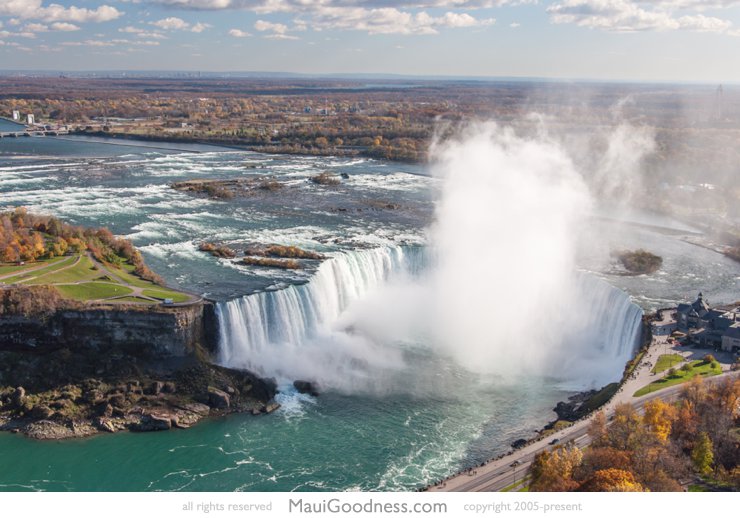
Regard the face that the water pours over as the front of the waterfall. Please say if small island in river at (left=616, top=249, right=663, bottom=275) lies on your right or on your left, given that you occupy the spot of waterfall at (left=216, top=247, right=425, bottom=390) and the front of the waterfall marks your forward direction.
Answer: on your left

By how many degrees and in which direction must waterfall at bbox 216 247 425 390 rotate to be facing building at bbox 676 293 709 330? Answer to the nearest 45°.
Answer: approximately 45° to its left

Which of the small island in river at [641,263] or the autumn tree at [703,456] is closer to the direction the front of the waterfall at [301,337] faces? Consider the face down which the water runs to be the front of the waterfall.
the autumn tree

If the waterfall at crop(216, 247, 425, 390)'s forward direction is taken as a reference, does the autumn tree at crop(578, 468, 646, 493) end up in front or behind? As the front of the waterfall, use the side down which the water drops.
in front

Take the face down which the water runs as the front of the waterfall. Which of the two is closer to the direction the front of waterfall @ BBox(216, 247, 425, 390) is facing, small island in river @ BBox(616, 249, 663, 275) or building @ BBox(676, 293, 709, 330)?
the building

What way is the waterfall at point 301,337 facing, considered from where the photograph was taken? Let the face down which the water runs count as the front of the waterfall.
facing the viewer and to the right of the viewer

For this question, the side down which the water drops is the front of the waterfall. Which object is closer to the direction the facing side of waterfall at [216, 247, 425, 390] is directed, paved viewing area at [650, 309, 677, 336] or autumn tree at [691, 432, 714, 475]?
the autumn tree

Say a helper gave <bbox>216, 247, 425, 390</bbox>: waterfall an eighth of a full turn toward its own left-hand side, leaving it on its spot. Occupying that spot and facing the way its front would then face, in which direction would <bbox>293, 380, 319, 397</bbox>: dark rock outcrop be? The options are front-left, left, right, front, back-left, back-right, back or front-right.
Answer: right

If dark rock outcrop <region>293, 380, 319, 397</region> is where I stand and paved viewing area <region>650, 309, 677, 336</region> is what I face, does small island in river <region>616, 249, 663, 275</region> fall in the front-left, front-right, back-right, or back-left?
front-left

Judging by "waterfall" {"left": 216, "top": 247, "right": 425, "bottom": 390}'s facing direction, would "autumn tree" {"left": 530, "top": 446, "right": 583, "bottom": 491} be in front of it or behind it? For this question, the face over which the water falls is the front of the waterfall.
in front

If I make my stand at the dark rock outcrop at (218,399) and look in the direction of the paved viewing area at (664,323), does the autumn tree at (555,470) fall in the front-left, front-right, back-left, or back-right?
front-right

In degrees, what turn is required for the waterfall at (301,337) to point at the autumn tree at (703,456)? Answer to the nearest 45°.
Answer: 0° — it already faces it
